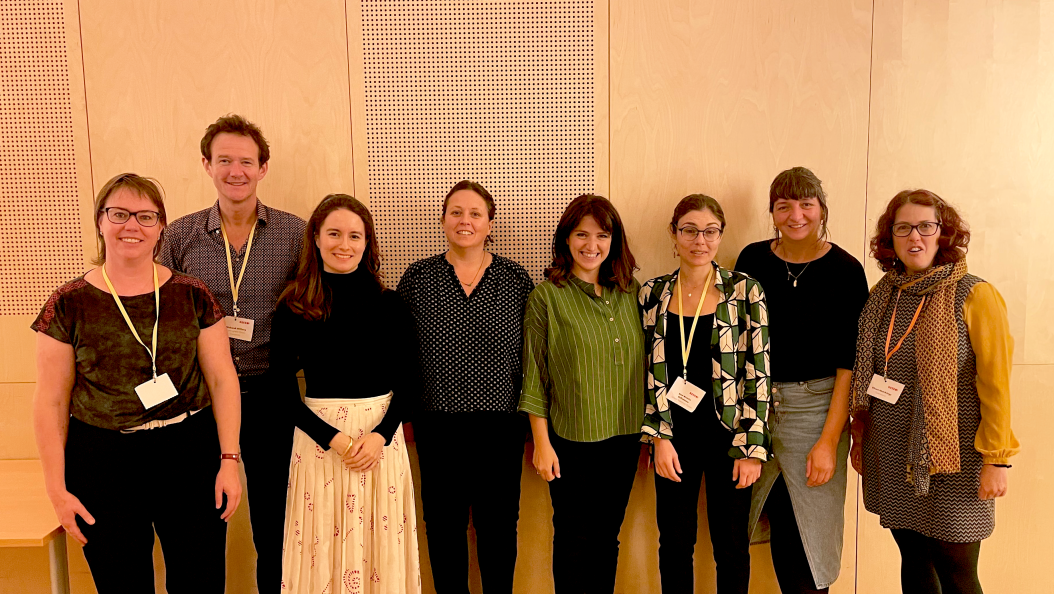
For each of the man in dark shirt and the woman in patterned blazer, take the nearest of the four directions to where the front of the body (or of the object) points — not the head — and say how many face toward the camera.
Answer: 2

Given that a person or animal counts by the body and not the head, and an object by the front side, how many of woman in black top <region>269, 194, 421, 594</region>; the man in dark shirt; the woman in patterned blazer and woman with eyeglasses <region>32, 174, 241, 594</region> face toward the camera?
4

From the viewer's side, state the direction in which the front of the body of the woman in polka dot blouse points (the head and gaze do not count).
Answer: toward the camera

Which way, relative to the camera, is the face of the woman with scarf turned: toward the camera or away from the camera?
toward the camera

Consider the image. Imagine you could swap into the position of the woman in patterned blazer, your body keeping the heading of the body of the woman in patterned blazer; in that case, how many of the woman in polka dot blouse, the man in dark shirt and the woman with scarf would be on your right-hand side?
2

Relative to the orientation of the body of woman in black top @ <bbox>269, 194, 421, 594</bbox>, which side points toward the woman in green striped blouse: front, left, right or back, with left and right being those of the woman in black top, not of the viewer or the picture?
left

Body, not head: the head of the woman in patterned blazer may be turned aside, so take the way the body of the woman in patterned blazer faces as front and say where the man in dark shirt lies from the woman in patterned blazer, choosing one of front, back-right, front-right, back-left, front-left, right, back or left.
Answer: right

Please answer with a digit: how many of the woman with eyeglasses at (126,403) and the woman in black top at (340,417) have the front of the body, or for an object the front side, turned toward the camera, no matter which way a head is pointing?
2

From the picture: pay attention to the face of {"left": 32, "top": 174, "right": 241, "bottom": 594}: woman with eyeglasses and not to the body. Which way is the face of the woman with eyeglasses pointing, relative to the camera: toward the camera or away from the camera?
toward the camera

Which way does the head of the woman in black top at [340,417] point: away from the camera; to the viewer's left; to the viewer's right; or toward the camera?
toward the camera

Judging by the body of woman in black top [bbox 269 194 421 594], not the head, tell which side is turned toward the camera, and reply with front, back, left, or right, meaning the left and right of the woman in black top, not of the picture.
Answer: front

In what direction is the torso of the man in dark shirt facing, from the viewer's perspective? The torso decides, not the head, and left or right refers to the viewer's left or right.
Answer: facing the viewer
